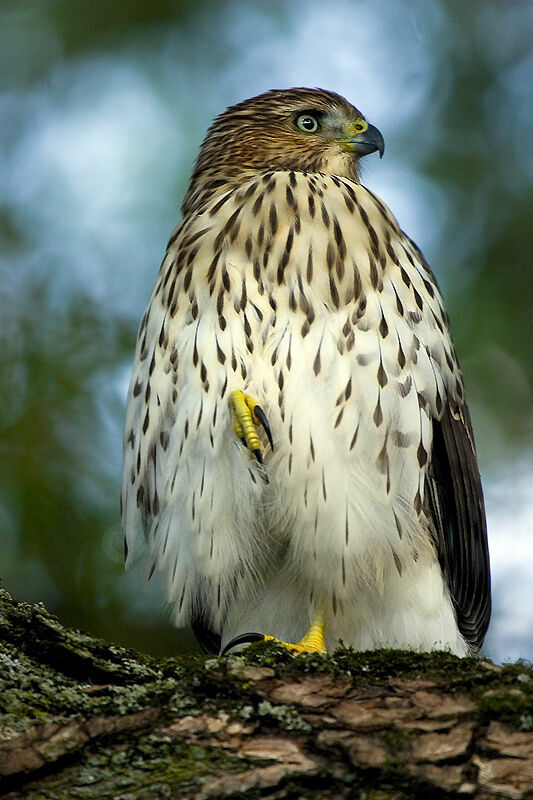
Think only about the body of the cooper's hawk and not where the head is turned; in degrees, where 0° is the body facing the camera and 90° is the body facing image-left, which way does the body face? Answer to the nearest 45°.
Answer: approximately 0°
